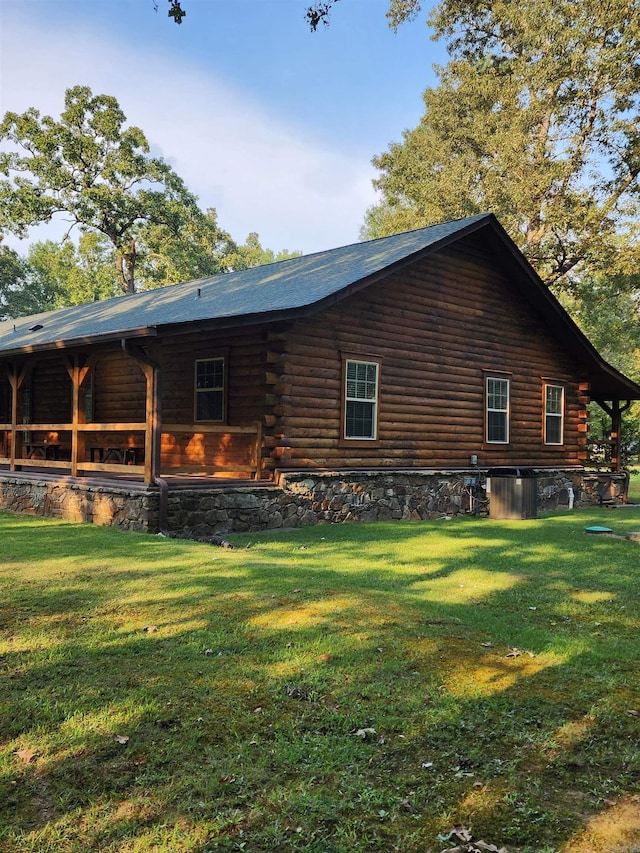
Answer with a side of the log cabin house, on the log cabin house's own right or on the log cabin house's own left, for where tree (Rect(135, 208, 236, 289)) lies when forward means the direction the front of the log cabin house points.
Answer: on the log cabin house's own right

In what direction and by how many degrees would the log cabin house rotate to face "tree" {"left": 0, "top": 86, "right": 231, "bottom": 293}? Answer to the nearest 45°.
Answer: approximately 90° to its right

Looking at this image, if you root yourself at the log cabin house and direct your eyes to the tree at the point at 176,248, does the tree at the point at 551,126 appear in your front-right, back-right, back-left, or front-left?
front-right

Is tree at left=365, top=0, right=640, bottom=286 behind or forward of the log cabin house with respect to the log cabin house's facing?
behind
